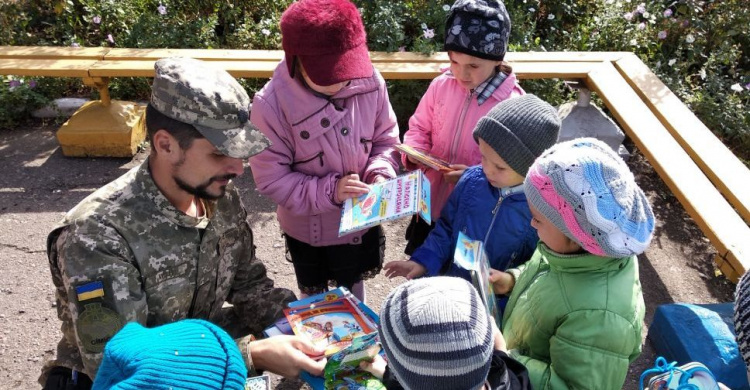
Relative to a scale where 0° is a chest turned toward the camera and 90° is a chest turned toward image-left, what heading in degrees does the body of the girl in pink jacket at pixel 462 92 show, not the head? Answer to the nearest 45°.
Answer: approximately 45°

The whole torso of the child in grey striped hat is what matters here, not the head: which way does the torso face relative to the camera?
away from the camera

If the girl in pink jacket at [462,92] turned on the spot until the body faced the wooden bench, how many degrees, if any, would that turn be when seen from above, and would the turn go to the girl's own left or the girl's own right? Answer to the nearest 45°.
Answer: approximately 180°

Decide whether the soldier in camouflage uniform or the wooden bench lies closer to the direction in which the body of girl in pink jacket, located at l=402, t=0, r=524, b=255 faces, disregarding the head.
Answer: the soldier in camouflage uniform

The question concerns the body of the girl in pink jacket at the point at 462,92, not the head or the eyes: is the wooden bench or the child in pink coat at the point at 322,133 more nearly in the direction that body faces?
the child in pink coat

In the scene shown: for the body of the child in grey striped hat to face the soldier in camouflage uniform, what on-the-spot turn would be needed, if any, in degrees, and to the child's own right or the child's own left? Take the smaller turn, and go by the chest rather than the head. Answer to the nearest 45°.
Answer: approximately 45° to the child's own left

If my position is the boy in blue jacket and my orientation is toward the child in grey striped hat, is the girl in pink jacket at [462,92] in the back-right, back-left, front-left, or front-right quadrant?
back-right

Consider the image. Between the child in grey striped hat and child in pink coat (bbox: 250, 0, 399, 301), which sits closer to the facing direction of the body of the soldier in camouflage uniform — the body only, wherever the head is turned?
the child in grey striped hat

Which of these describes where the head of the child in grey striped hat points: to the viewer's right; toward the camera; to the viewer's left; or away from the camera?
away from the camera

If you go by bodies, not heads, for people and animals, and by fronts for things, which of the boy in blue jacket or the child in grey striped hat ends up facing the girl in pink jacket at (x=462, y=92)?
the child in grey striped hat

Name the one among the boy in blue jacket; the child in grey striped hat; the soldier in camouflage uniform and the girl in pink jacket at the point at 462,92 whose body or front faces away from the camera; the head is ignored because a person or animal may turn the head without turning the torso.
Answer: the child in grey striped hat
